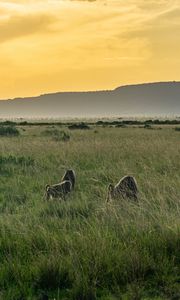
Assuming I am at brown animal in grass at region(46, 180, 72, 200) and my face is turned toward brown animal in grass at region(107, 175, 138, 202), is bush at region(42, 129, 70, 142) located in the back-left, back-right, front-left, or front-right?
back-left

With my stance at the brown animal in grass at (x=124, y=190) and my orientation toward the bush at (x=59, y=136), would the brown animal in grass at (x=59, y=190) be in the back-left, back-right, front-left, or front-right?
front-left
